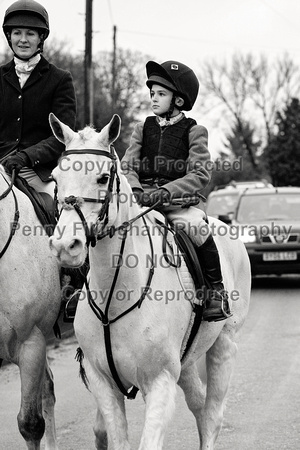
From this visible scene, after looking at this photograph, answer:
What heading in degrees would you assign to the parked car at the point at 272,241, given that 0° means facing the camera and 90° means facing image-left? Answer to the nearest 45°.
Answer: approximately 0°

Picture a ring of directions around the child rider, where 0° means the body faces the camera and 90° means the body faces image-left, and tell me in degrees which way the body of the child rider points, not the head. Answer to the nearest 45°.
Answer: approximately 45°

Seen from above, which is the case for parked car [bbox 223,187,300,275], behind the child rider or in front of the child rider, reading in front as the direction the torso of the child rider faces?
behind

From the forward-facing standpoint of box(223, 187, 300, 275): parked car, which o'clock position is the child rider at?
The child rider is roughly at 12 o'clock from the parked car.
